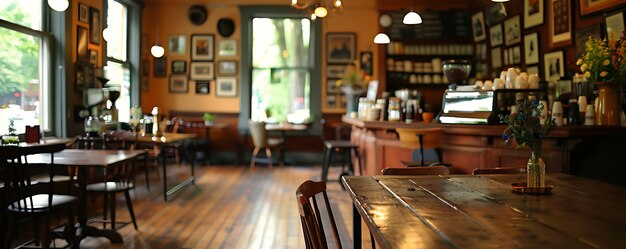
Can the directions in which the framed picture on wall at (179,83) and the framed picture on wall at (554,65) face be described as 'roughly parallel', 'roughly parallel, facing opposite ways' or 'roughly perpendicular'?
roughly perpendicular

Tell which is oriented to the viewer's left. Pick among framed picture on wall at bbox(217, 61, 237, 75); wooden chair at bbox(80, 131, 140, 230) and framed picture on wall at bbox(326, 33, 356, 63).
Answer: the wooden chair

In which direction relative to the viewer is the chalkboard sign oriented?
toward the camera

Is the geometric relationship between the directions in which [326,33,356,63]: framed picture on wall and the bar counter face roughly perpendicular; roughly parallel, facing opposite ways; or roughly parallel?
roughly parallel

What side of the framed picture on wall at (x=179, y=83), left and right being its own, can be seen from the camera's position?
front

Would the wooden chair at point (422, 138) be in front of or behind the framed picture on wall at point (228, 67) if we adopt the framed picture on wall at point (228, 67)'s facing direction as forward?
in front

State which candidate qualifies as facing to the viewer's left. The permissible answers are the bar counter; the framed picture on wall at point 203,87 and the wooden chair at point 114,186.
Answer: the wooden chair

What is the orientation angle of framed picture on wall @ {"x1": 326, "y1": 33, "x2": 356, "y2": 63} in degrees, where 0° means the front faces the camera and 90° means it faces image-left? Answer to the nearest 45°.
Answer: approximately 0°

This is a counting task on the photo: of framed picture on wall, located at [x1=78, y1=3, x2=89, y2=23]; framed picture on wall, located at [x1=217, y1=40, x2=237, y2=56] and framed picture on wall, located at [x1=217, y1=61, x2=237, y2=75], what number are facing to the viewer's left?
0

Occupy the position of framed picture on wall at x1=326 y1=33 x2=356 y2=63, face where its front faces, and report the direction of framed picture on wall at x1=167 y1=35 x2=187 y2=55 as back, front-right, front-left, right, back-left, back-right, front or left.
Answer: right

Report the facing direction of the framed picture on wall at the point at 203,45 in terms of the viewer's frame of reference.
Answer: facing the viewer

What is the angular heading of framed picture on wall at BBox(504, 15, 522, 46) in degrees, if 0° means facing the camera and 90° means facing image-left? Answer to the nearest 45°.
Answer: approximately 45°

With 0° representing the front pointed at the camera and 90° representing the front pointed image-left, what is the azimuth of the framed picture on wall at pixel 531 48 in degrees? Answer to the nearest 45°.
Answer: approximately 45°

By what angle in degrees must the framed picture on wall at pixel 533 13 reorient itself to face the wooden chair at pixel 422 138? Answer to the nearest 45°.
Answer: approximately 45° to its left

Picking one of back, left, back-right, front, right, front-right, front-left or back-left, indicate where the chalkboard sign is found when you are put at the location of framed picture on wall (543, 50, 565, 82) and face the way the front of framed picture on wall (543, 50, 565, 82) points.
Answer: right

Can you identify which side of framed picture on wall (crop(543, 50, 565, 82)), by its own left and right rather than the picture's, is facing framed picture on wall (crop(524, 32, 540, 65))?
right

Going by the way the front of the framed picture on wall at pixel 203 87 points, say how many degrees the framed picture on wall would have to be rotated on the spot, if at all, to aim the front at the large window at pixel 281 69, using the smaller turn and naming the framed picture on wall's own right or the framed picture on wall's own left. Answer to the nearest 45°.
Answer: approximately 90° to the framed picture on wall's own left
